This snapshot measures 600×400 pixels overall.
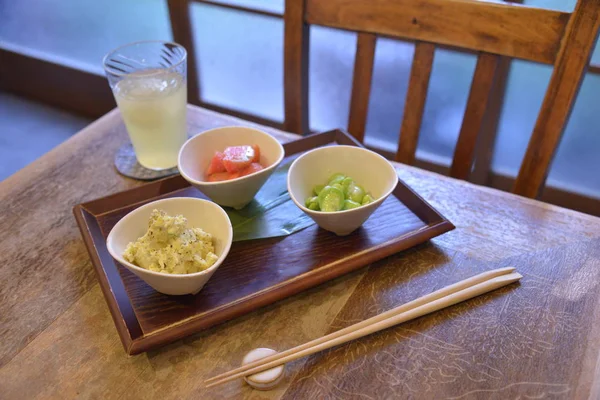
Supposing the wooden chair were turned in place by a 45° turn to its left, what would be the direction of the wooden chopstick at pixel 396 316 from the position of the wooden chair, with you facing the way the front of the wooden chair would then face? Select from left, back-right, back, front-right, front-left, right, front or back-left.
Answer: front

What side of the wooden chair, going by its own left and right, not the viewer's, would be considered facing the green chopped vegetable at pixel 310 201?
front

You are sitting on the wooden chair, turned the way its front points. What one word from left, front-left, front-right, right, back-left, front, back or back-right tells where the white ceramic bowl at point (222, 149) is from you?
front

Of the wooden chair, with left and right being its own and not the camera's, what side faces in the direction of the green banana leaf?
front

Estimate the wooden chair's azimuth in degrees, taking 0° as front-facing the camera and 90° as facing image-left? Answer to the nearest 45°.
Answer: approximately 45°
